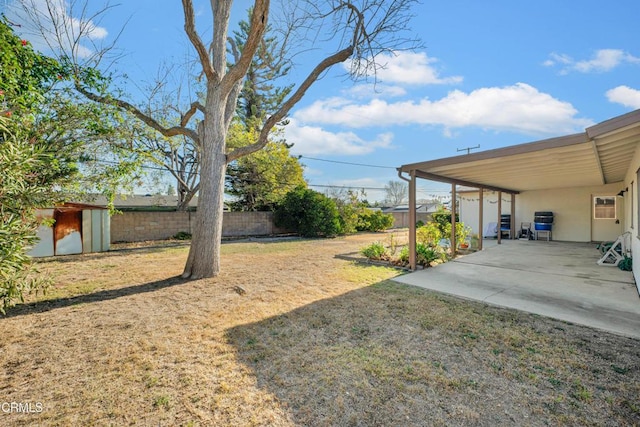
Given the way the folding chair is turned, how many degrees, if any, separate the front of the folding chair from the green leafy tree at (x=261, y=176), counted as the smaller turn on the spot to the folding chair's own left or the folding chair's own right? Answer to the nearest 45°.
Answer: approximately 90° to the folding chair's own right

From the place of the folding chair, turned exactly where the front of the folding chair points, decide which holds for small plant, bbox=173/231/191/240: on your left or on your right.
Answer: on your right

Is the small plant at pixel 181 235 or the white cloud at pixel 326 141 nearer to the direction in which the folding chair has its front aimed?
the small plant
